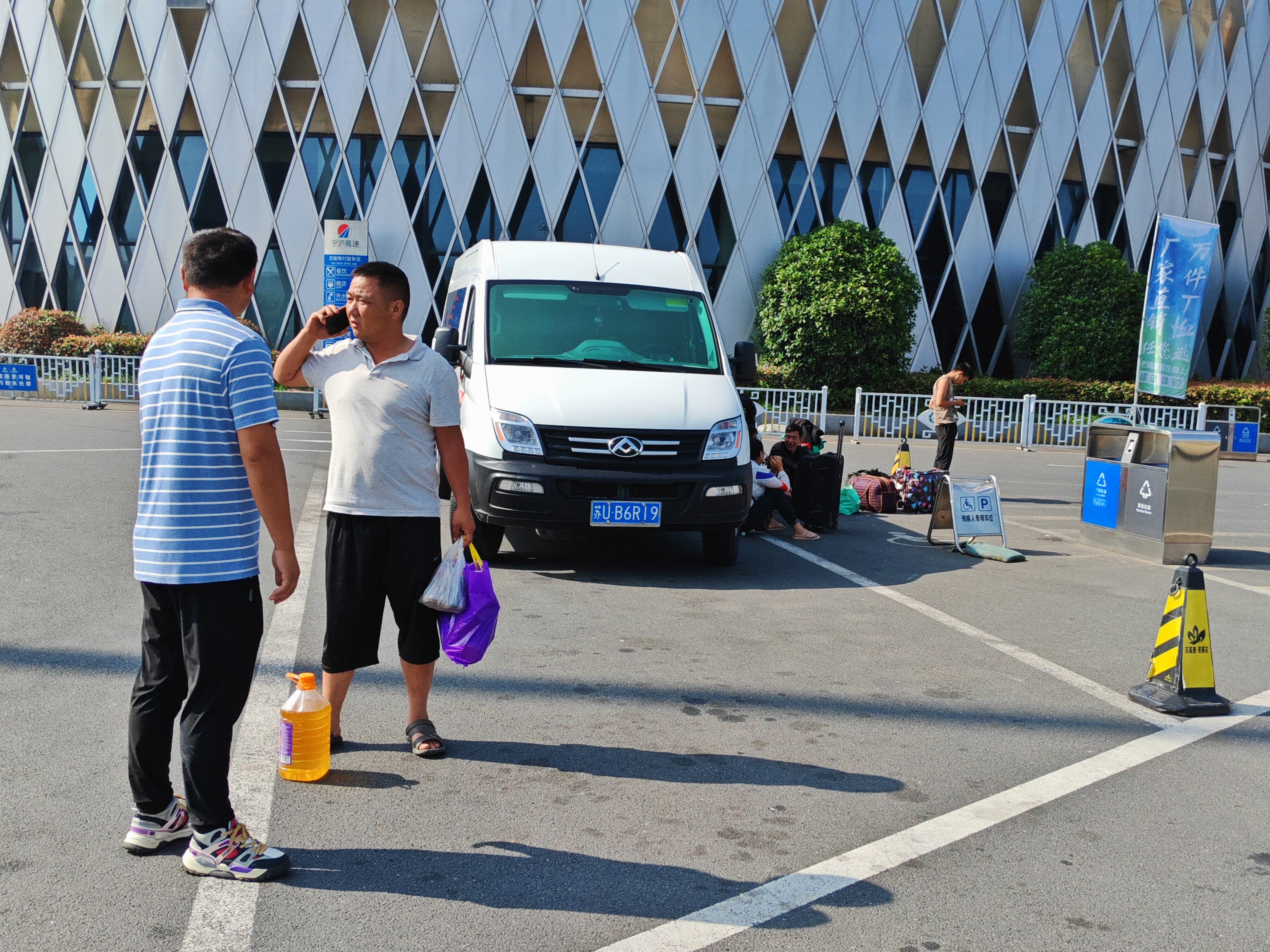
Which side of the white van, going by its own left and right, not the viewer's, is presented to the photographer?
front

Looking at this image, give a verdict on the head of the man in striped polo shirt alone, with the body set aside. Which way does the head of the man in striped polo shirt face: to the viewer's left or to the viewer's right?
to the viewer's right

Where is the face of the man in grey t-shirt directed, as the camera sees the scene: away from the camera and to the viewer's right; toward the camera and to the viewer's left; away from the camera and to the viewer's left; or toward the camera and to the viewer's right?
toward the camera and to the viewer's left

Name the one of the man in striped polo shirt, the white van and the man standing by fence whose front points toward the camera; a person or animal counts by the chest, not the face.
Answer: the white van

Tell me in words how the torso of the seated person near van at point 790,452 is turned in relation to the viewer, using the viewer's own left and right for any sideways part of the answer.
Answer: facing the viewer and to the left of the viewer

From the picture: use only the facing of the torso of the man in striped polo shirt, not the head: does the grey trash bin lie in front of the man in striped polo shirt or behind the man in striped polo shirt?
in front

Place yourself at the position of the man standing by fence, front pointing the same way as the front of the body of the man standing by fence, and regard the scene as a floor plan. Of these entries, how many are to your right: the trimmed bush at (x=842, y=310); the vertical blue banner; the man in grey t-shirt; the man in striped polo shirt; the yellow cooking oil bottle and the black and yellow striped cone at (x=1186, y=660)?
4

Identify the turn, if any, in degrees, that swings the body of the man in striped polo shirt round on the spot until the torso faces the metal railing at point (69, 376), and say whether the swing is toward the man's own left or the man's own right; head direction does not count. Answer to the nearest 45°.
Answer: approximately 45° to the man's own left

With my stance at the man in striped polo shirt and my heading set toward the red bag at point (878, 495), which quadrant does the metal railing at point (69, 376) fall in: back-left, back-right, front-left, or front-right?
front-left

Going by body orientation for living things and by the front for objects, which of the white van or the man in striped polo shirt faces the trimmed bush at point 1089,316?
the man in striped polo shirt

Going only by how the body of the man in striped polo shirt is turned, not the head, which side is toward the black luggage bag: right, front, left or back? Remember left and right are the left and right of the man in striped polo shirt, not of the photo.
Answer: front

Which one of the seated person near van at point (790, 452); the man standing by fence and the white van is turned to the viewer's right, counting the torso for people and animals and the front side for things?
the man standing by fence

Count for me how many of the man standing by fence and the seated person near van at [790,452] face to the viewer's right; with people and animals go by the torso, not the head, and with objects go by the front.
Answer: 1

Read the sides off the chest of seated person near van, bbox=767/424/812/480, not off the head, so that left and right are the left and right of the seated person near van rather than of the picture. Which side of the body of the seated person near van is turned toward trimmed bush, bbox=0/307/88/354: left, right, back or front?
right

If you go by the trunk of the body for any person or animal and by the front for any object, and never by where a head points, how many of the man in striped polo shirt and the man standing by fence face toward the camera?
0

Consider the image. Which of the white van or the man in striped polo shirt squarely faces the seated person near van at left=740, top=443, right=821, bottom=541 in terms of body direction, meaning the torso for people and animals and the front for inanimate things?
the man in striped polo shirt

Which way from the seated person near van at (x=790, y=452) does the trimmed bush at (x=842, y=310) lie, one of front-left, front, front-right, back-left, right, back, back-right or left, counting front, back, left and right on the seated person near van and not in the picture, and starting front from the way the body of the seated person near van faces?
back-right
